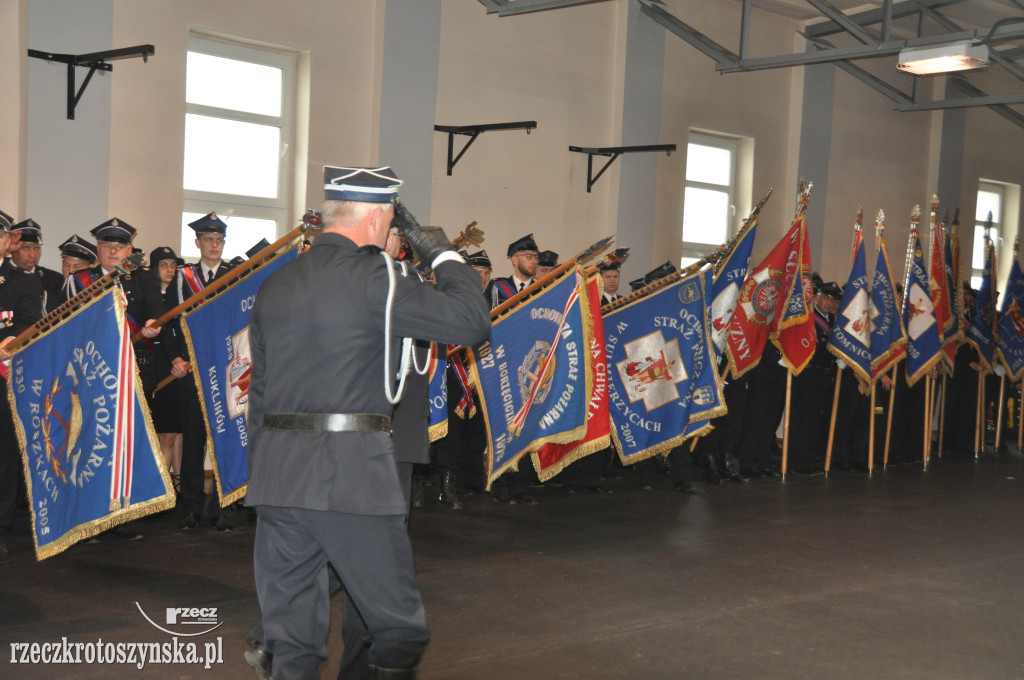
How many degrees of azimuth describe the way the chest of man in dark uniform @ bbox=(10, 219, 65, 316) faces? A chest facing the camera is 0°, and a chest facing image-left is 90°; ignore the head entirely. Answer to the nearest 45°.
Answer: approximately 315°

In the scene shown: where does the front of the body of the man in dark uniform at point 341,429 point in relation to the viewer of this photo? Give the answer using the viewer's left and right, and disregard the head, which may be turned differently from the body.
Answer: facing away from the viewer and to the right of the viewer

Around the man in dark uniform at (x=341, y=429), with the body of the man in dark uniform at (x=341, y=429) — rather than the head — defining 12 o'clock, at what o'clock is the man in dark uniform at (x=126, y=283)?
the man in dark uniform at (x=126, y=283) is roughly at 10 o'clock from the man in dark uniform at (x=341, y=429).

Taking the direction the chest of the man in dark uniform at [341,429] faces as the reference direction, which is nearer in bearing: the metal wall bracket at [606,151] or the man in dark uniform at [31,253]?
the metal wall bracket

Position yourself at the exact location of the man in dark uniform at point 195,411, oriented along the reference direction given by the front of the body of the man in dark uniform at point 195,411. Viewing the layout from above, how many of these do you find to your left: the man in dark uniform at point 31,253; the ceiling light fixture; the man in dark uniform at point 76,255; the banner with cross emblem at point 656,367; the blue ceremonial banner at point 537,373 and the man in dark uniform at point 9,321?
3

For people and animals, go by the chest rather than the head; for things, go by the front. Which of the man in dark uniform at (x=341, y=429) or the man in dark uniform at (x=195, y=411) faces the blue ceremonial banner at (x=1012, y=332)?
the man in dark uniform at (x=341, y=429)

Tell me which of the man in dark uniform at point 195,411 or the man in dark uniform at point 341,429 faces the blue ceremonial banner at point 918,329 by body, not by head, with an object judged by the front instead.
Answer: the man in dark uniform at point 341,429

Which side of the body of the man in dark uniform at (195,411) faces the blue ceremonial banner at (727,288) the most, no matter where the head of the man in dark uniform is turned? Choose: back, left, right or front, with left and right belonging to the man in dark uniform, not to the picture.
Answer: left

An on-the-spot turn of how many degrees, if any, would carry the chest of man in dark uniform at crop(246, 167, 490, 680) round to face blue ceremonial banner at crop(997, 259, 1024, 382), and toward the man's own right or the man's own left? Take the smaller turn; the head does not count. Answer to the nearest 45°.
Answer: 0° — they already face it

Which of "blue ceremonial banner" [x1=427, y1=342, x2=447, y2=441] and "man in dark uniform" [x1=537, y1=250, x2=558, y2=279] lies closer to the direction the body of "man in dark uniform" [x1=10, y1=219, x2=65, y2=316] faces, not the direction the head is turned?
the blue ceremonial banner

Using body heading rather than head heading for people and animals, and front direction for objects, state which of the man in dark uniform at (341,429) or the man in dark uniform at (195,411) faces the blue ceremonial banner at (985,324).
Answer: the man in dark uniform at (341,429)

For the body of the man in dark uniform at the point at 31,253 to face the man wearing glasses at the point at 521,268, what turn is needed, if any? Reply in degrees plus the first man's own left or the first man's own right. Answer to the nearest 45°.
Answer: approximately 45° to the first man's own left

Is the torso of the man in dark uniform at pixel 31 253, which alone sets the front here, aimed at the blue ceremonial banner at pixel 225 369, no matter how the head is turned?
yes

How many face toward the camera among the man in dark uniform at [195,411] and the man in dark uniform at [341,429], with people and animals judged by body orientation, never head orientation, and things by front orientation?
1
